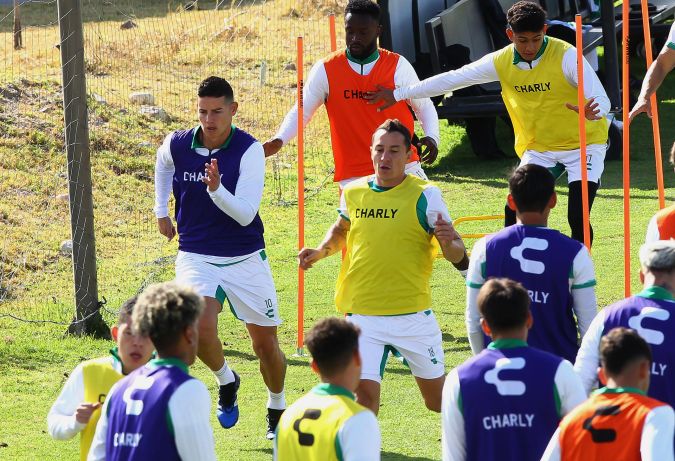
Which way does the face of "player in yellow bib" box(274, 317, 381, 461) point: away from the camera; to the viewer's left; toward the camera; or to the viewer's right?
away from the camera

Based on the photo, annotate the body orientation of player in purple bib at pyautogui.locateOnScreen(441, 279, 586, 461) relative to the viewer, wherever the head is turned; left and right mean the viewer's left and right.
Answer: facing away from the viewer

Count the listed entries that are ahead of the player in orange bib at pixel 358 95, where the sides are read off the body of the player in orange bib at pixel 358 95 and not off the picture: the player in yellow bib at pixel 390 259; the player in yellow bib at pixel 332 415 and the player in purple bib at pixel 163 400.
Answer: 3

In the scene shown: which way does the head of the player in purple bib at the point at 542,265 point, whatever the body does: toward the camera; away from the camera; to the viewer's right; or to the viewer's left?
away from the camera

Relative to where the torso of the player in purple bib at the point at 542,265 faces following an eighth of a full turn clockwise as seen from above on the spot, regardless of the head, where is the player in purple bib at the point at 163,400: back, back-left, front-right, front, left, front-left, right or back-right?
back

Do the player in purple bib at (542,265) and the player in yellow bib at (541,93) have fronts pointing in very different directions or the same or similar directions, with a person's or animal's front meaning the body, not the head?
very different directions

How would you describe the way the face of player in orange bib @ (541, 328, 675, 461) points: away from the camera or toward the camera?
away from the camera

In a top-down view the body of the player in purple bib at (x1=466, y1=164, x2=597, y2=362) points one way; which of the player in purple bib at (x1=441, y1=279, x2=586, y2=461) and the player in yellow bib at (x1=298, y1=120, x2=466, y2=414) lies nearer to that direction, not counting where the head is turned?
the player in yellow bib

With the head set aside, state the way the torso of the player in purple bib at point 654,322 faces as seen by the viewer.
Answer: away from the camera

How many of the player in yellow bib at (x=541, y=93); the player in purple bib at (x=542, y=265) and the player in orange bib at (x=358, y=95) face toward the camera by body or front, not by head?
2

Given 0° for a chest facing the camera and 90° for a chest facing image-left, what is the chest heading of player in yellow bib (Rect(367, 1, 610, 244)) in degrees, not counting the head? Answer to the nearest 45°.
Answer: approximately 0°
